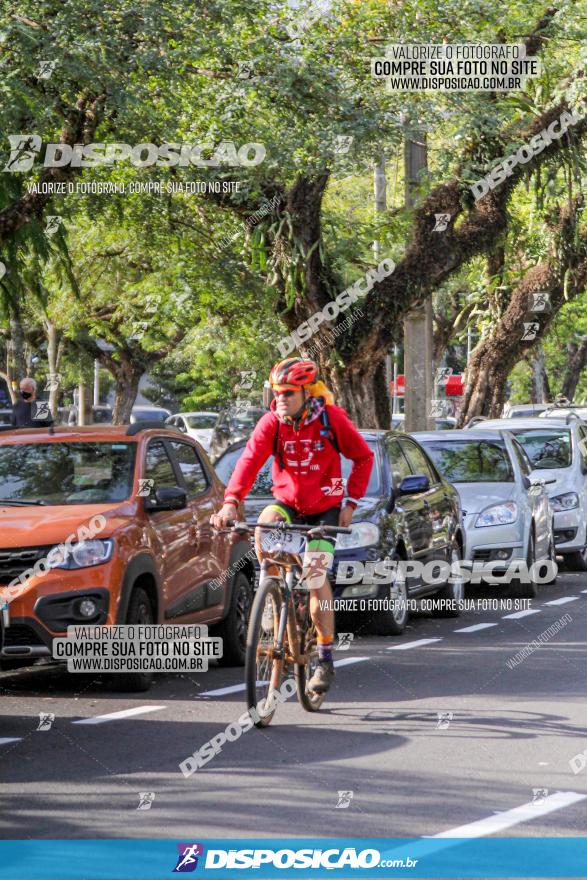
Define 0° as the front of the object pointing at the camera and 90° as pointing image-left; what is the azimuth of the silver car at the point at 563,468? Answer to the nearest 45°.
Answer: approximately 45°

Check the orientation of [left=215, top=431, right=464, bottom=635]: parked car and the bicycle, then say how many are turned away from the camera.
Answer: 0

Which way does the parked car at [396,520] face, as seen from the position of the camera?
facing the viewer and to the left of the viewer

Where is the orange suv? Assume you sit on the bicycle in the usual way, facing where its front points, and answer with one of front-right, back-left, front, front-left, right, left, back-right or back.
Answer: back-right

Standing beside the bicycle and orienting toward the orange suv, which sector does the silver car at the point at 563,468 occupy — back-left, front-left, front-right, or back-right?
front-right

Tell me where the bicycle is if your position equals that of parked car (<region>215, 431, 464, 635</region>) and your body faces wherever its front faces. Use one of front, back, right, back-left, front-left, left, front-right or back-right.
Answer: front-left

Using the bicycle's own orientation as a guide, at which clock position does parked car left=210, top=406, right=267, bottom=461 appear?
The parked car is roughly at 6 o'clock from the bicycle.

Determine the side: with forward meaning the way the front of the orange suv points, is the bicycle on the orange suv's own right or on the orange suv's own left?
on the orange suv's own left

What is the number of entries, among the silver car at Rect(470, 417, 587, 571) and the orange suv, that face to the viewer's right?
0

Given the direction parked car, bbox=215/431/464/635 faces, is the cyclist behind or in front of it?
in front

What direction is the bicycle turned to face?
toward the camera
